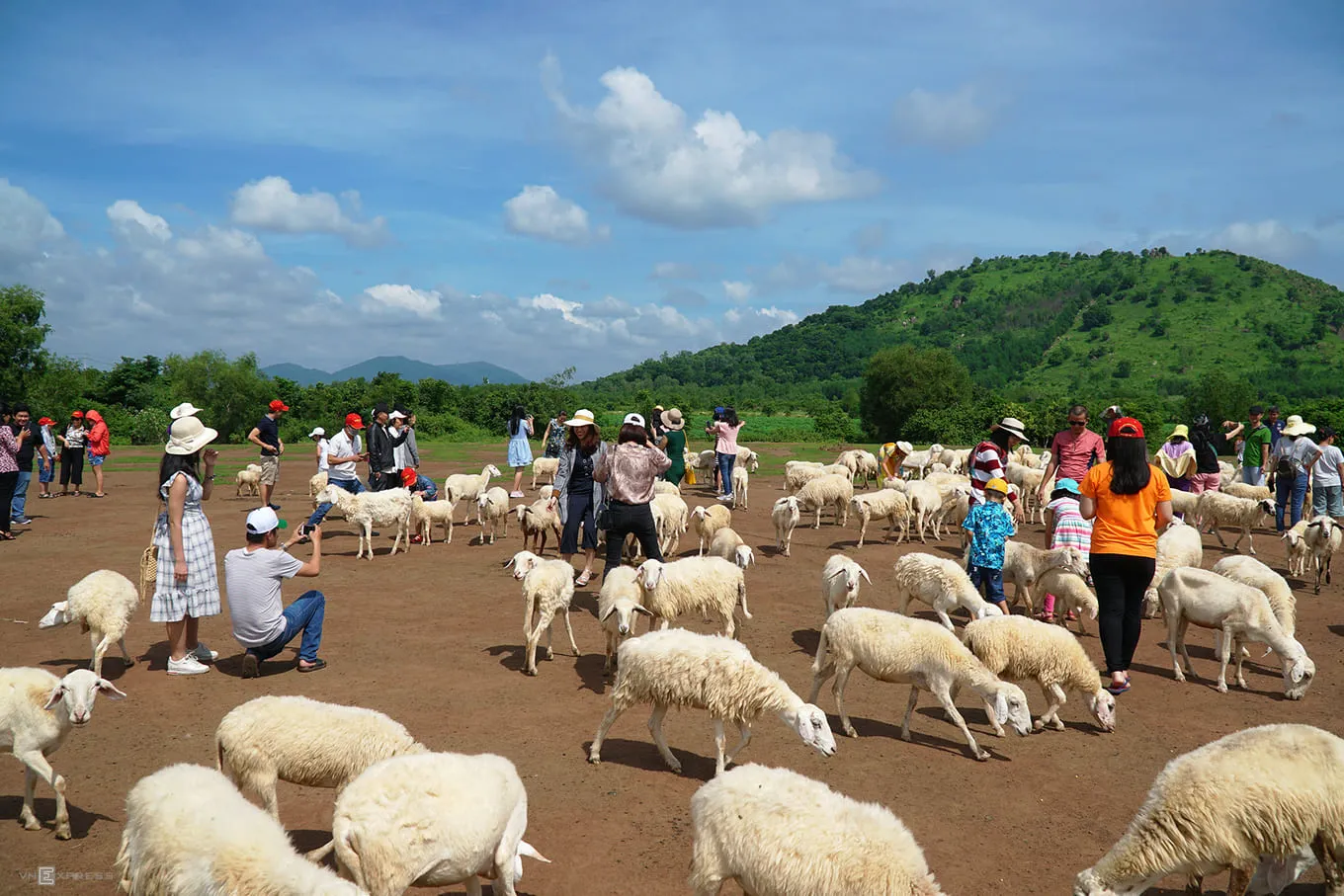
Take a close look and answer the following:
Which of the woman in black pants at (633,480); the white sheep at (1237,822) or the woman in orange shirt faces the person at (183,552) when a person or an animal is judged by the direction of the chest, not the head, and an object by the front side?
the white sheep

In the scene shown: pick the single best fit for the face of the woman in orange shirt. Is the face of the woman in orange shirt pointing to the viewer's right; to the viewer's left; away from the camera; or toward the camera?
away from the camera

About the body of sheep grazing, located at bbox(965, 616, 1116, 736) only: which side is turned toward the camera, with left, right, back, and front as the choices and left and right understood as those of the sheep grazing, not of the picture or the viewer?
right

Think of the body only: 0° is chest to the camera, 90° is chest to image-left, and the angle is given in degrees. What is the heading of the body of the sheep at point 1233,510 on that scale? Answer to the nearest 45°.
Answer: approximately 270°

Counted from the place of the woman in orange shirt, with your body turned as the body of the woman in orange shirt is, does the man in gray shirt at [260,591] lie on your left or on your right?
on your left

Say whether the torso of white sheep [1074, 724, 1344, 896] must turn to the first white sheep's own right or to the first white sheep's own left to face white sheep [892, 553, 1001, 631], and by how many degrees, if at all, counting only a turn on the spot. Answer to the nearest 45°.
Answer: approximately 45° to the first white sheep's own right

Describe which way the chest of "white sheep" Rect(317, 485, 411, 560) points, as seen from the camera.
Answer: to the viewer's left

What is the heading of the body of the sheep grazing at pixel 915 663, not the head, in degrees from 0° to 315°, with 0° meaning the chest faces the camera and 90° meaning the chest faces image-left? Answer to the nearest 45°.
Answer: approximately 270°

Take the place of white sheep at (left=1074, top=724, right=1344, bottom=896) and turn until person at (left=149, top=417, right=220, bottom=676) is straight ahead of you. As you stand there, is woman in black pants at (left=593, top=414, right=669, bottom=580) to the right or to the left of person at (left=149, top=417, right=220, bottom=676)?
right
